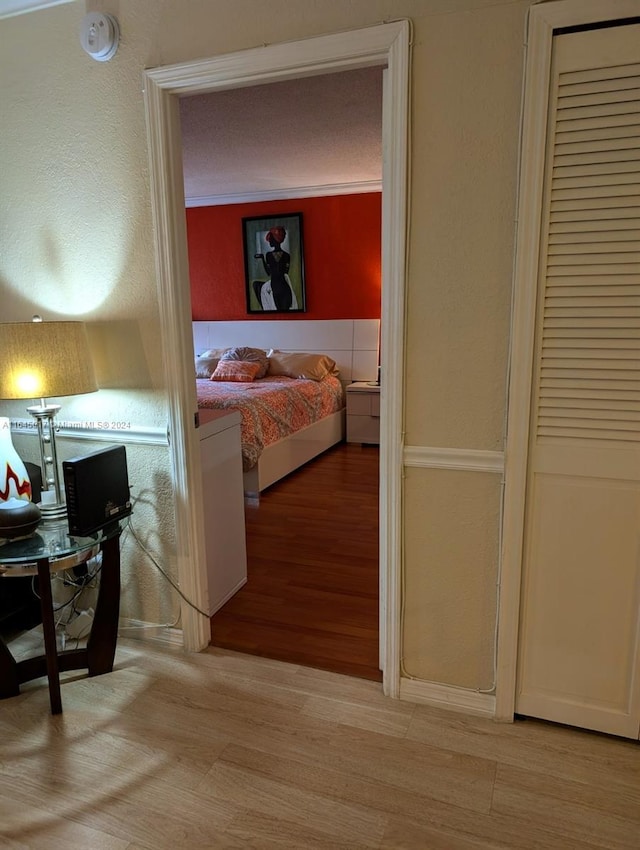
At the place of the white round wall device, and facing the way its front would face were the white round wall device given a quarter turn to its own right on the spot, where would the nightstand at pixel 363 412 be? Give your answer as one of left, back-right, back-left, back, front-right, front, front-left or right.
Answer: right

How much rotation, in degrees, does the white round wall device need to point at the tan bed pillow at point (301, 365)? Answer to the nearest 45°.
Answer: approximately 180°

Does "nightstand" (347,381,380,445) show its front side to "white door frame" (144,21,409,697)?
yes

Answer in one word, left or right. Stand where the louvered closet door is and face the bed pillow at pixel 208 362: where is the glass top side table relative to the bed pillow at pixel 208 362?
left

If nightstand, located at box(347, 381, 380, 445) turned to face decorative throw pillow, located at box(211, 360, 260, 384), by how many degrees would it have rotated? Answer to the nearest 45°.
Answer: approximately 90° to its right

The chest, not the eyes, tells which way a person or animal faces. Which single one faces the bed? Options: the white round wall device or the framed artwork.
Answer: the framed artwork

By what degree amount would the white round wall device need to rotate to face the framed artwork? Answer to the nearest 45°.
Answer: approximately 135° to its right

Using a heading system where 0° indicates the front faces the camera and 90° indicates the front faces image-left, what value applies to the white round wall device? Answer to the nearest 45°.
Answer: approximately 45°

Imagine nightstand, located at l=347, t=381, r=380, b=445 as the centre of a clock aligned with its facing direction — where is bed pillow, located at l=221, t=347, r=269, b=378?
The bed pillow is roughly at 3 o'clock from the nightstand.

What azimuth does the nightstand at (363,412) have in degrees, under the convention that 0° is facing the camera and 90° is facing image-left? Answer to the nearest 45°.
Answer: approximately 0°

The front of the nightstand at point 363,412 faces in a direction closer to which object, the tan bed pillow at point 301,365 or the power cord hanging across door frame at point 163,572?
the power cord hanging across door frame

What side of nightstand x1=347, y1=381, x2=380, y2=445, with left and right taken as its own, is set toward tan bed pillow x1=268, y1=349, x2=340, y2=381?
right

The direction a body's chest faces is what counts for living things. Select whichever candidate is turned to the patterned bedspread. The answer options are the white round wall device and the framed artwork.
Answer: the framed artwork

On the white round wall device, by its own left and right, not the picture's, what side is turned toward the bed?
back

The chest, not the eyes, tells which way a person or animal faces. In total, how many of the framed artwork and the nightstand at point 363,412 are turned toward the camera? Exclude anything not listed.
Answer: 2
